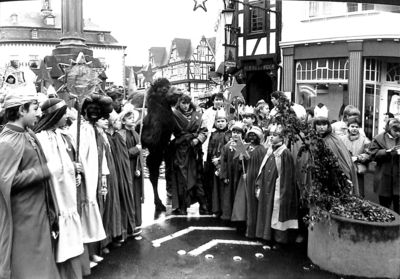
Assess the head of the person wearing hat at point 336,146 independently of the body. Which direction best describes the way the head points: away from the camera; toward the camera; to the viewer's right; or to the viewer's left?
toward the camera

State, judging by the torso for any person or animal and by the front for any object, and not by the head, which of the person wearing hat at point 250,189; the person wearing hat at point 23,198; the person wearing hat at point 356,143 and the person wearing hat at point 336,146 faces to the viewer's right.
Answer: the person wearing hat at point 23,198

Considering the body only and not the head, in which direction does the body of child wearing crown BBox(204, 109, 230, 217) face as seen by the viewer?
toward the camera

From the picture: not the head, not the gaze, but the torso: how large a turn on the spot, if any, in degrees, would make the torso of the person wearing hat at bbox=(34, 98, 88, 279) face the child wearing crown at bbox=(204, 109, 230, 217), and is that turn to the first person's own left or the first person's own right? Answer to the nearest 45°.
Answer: approximately 45° to the first person's own left

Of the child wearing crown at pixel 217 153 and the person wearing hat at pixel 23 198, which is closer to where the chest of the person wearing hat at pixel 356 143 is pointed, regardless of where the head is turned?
the person wearing hat

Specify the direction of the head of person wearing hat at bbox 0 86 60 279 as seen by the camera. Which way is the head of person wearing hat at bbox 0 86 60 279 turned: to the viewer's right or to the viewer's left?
to the viewer's right

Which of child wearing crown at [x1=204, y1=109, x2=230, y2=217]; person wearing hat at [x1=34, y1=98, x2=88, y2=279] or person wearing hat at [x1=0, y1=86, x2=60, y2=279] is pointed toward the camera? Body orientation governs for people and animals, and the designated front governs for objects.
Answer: the child wearing crown

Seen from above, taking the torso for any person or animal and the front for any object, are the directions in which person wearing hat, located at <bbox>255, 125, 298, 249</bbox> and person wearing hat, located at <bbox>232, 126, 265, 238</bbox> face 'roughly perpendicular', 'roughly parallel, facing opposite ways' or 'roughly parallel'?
roughly parallel

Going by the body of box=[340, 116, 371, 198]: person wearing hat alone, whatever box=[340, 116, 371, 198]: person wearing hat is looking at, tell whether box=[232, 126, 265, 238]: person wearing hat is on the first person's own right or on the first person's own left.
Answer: on the first person's own right

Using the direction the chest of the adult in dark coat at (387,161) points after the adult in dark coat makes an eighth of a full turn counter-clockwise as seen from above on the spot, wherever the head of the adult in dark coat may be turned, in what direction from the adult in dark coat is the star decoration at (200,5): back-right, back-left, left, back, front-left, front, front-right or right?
back-left

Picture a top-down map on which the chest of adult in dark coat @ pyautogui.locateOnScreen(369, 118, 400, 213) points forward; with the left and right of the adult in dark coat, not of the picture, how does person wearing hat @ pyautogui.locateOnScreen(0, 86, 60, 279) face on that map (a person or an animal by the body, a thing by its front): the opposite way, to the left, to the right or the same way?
to the left

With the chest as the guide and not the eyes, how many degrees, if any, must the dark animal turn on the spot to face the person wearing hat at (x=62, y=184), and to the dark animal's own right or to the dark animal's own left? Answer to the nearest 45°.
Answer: approximately 45° to the dark animal's own right

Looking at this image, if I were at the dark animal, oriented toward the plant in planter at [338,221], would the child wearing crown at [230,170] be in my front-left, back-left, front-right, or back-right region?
front-left
